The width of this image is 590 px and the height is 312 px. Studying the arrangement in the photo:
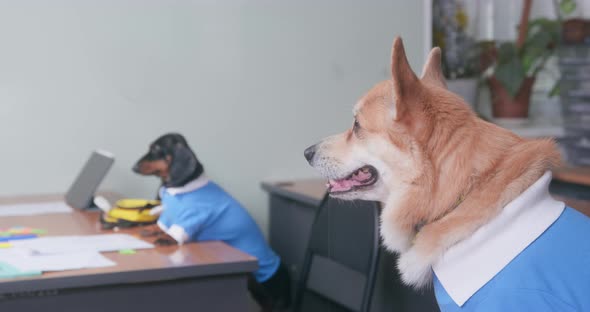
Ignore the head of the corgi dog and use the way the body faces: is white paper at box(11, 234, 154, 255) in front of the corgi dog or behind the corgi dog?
in front

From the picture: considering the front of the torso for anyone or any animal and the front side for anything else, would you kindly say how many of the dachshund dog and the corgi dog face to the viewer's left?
2

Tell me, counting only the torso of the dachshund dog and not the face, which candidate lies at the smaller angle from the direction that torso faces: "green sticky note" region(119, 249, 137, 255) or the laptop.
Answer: the laptop

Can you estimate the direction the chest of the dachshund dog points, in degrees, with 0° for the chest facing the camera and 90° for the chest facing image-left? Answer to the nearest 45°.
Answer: approximately 90°

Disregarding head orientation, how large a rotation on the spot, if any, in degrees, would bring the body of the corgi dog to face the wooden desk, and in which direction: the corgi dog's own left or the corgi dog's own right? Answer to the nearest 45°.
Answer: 0° — it already faces it

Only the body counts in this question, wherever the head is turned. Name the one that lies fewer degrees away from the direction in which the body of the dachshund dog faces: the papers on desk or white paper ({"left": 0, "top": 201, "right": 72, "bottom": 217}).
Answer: the white paper

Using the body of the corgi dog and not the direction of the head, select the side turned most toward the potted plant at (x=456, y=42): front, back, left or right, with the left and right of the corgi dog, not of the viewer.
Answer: right

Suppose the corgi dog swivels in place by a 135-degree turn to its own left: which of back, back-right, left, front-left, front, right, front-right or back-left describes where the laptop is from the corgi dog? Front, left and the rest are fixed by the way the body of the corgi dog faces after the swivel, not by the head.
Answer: back

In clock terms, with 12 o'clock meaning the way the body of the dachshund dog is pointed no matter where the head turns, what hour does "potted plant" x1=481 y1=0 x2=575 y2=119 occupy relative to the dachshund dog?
The potted plant is roughly at 5 o'clock from the dachshund dog.

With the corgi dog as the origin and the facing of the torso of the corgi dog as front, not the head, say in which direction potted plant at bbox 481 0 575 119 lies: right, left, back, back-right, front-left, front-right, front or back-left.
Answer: right

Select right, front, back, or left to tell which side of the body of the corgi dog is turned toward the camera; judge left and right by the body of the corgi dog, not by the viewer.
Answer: left

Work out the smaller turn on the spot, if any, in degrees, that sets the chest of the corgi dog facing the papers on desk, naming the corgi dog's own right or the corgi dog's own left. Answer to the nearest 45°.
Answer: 0° — it already faces it
